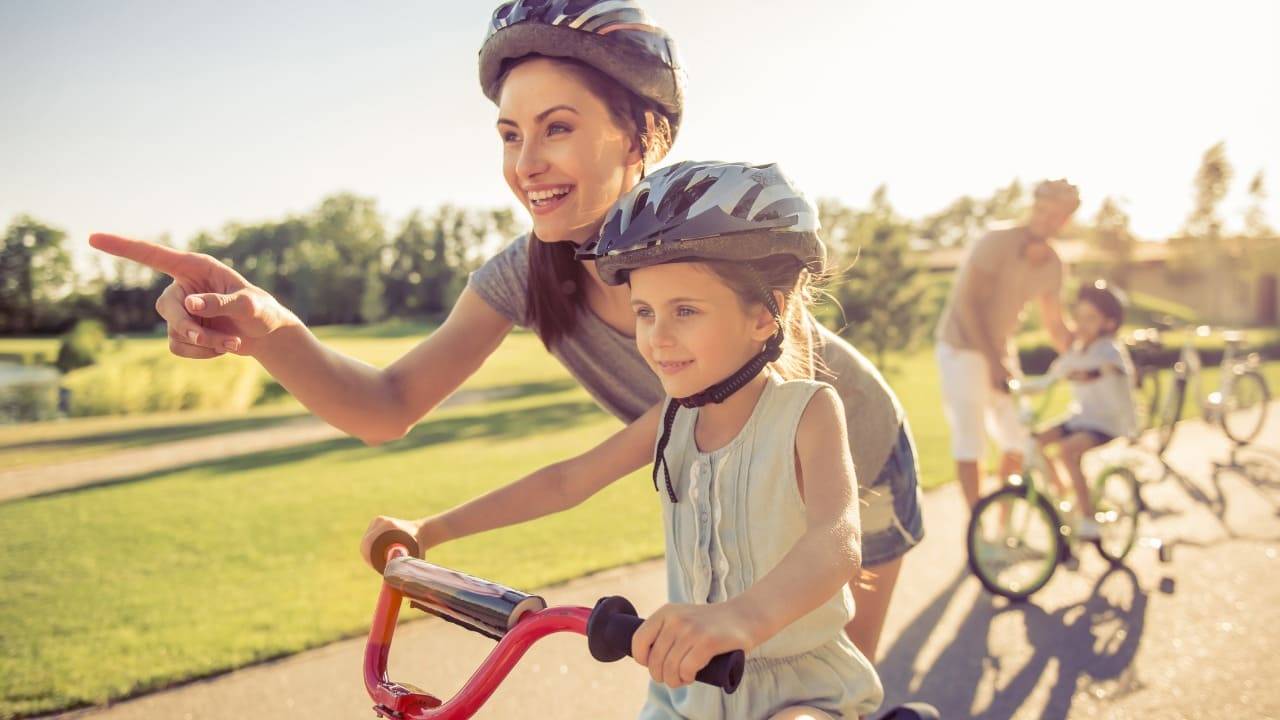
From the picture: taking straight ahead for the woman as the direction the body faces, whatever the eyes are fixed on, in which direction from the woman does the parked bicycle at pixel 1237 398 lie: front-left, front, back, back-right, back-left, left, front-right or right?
back

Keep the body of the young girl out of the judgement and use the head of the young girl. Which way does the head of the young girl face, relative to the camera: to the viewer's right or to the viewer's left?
to the viewer's left

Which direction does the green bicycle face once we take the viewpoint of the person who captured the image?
facing the viewer and to the left of the viewer

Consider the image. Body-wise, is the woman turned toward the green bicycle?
no

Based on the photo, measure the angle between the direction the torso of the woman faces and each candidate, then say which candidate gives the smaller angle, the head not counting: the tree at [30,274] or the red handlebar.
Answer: the red handlebar

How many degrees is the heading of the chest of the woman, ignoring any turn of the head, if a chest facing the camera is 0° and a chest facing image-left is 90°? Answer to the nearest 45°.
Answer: approximately 45°

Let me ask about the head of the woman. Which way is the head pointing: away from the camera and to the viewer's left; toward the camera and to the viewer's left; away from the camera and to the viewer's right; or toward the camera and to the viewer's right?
toward the camera and to the viewer's left

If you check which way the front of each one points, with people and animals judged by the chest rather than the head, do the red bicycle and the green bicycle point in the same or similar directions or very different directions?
same or similar directions
